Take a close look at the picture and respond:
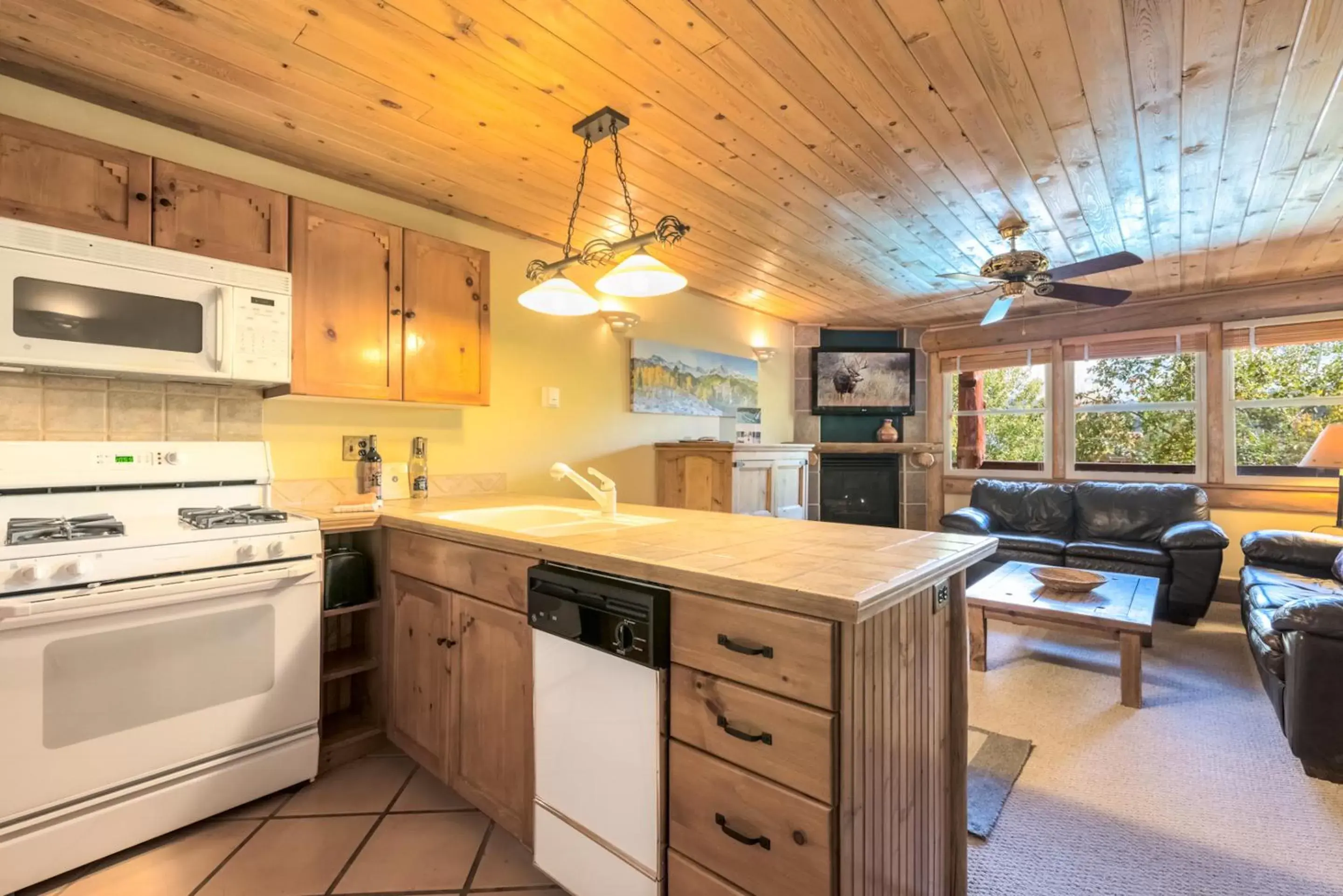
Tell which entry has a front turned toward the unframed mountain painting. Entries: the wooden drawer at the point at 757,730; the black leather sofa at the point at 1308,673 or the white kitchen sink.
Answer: the black leather sofa

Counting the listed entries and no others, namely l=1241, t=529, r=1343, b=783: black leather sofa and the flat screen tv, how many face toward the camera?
1

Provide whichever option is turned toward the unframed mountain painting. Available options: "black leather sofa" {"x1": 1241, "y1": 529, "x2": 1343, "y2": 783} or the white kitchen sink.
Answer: the black leather sofa

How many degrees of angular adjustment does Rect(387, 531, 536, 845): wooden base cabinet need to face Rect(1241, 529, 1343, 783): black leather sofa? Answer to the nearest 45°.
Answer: approximately 135° to its left

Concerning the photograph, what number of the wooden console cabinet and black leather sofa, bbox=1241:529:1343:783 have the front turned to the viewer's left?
1

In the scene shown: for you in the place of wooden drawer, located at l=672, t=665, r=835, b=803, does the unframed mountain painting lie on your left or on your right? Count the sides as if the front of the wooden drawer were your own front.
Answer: on your right

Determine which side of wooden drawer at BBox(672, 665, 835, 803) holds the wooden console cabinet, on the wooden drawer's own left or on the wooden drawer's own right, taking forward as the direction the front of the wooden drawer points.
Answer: on the wooden drawer's own right

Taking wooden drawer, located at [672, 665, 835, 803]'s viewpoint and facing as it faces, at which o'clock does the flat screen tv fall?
The flat screen tv is roughly at 5 o'clock from the wooden drawer.

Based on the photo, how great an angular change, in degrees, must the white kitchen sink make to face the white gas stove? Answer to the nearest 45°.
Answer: approximately 45° to its right

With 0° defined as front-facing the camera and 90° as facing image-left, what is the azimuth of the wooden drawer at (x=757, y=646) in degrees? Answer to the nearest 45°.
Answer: approximately 45°

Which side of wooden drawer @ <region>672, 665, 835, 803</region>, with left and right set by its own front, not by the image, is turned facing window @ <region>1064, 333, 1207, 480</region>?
back

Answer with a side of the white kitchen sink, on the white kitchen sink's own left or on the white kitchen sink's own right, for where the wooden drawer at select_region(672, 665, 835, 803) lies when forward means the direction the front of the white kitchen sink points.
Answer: on the white kitchen sink's own left

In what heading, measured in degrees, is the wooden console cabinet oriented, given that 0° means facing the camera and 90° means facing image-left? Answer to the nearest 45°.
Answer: approximately 315°

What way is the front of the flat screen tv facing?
toward the camera

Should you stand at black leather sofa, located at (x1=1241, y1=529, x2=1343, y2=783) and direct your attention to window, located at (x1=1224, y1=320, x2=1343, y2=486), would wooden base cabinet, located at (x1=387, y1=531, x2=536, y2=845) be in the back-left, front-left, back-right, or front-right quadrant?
back-left

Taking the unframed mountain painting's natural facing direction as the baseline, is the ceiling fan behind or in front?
in front

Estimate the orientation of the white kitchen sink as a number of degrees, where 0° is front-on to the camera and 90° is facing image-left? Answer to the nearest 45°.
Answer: approximately 45°
